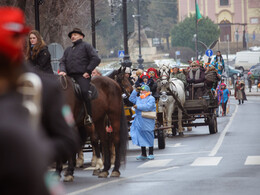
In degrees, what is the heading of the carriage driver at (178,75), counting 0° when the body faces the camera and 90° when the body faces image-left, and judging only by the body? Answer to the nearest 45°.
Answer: approximately 45°

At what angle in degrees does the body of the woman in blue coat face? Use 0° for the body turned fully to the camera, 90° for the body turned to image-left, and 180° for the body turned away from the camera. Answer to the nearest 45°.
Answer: approximately 45°

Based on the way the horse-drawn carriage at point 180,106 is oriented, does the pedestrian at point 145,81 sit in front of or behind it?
in front

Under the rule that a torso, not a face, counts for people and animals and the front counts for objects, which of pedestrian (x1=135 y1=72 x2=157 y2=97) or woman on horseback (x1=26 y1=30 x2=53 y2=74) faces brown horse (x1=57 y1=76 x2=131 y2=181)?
pedestrian (x1=135 y1=72 x2=157 y2=97)

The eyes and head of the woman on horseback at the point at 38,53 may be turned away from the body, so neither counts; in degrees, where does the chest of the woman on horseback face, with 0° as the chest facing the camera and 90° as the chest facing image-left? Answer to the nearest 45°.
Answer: approximately 45°
